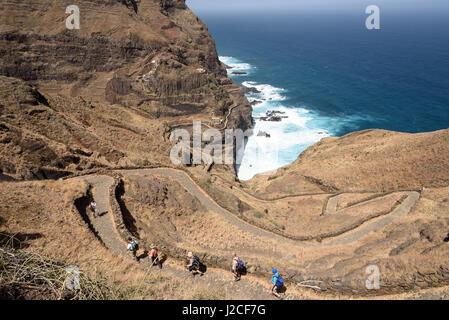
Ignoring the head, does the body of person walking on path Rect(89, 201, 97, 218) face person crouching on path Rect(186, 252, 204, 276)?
no

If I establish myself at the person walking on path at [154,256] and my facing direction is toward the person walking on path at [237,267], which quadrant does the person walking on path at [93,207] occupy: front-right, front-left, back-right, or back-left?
back-left

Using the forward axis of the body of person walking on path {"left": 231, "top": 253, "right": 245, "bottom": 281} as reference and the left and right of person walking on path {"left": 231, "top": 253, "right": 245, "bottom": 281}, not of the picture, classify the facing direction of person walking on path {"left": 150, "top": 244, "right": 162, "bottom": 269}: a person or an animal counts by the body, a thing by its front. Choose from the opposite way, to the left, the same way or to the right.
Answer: the same way

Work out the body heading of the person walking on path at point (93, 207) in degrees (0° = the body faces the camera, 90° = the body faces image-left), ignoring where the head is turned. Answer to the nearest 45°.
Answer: approximately 180°

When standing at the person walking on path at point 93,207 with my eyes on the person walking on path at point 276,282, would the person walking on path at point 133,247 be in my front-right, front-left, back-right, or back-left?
front-right

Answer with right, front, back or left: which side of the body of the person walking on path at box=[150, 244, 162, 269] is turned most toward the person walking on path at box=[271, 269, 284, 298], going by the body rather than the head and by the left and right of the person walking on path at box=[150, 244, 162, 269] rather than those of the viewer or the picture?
back

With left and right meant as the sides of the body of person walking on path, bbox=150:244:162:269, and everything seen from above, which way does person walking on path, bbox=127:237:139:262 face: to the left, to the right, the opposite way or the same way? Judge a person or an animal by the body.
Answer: the same way

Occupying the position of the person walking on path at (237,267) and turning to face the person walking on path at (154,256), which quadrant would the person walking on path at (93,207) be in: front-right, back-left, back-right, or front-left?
front-right

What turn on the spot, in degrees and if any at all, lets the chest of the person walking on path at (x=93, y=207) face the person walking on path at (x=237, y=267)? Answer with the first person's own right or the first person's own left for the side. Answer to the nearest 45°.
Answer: approximately 135° to the first person's own right

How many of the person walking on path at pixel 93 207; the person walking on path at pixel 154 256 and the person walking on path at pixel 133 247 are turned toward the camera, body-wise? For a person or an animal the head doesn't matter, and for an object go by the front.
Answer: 0

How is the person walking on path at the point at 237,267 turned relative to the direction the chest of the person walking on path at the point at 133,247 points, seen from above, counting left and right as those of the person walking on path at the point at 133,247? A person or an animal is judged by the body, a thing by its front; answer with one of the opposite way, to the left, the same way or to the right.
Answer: the same way

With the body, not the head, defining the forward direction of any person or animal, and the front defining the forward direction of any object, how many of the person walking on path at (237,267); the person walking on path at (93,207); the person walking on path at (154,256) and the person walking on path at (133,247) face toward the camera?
0

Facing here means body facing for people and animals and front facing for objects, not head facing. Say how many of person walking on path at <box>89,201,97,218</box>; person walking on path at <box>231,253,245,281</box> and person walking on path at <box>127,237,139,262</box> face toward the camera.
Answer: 0
